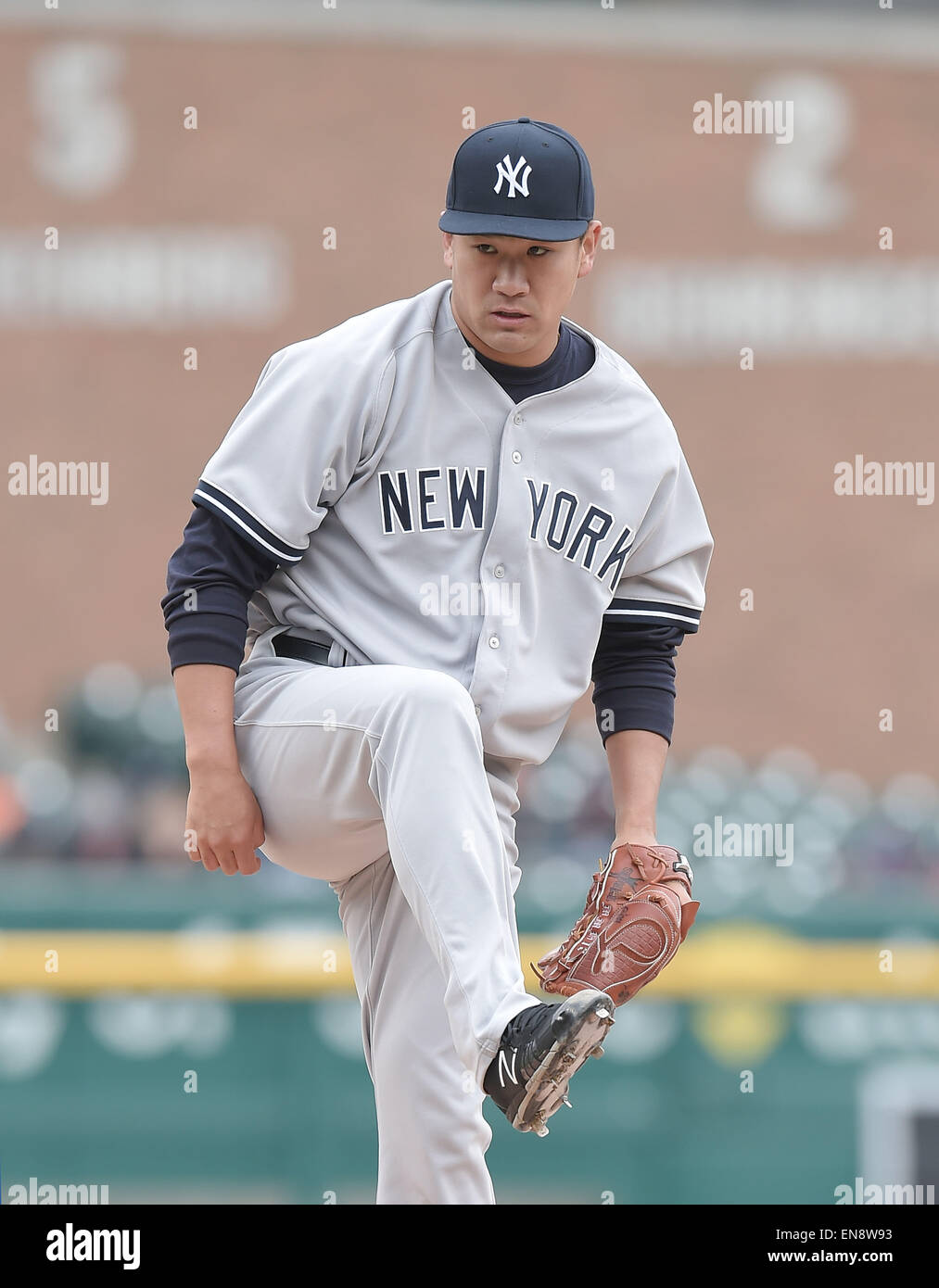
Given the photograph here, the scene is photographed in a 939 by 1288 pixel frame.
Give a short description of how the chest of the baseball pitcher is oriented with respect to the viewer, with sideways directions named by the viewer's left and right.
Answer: facing the viewer
